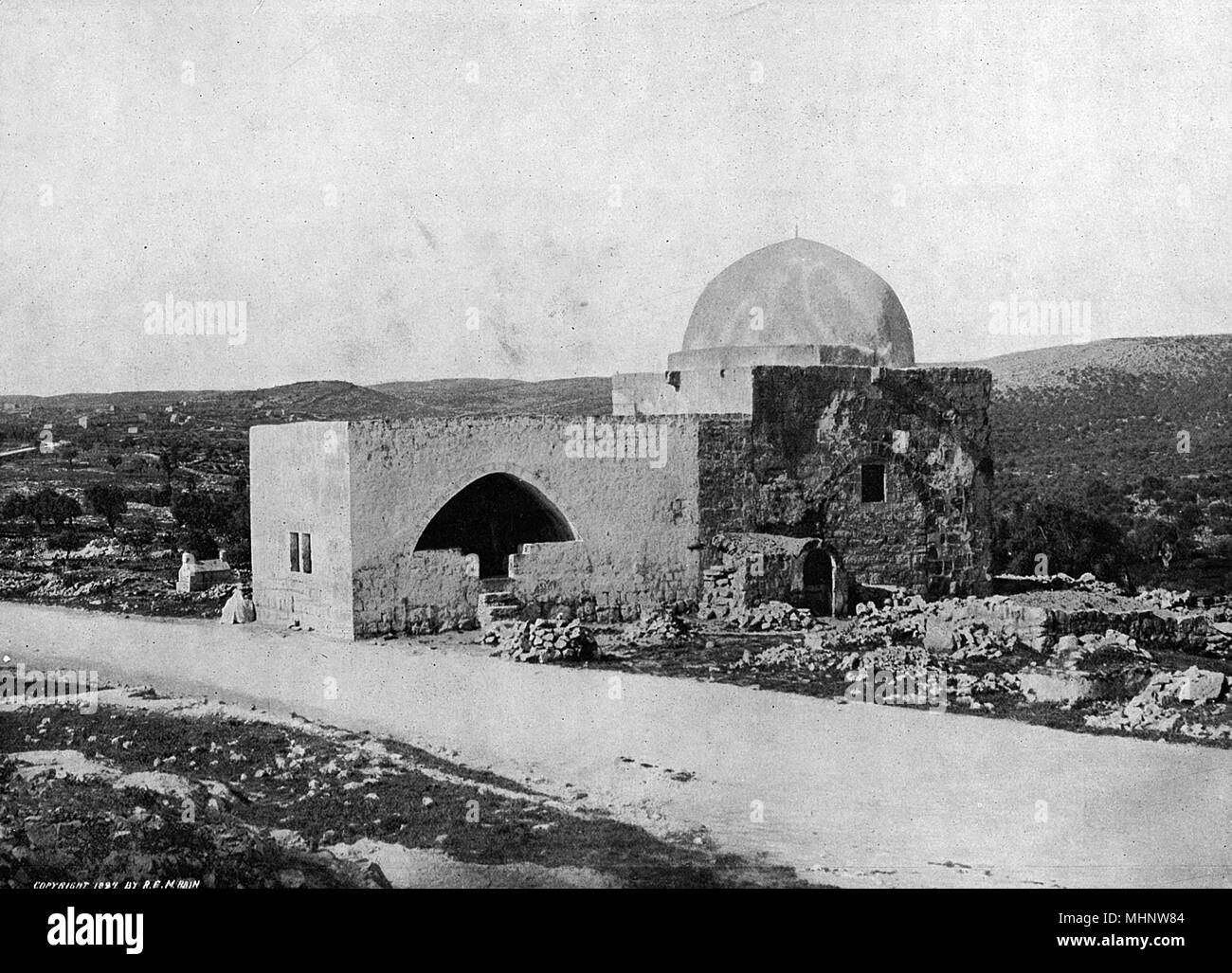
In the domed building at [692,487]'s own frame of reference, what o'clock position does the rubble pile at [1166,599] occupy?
The rubble pile is roughly at 9 o'clock from the domed building.

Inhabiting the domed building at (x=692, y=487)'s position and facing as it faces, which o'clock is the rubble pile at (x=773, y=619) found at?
The rubble pile is roughly at 11 o'clock from the domed building.

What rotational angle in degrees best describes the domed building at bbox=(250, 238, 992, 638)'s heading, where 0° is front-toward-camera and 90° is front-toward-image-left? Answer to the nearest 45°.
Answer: approximately 0°
